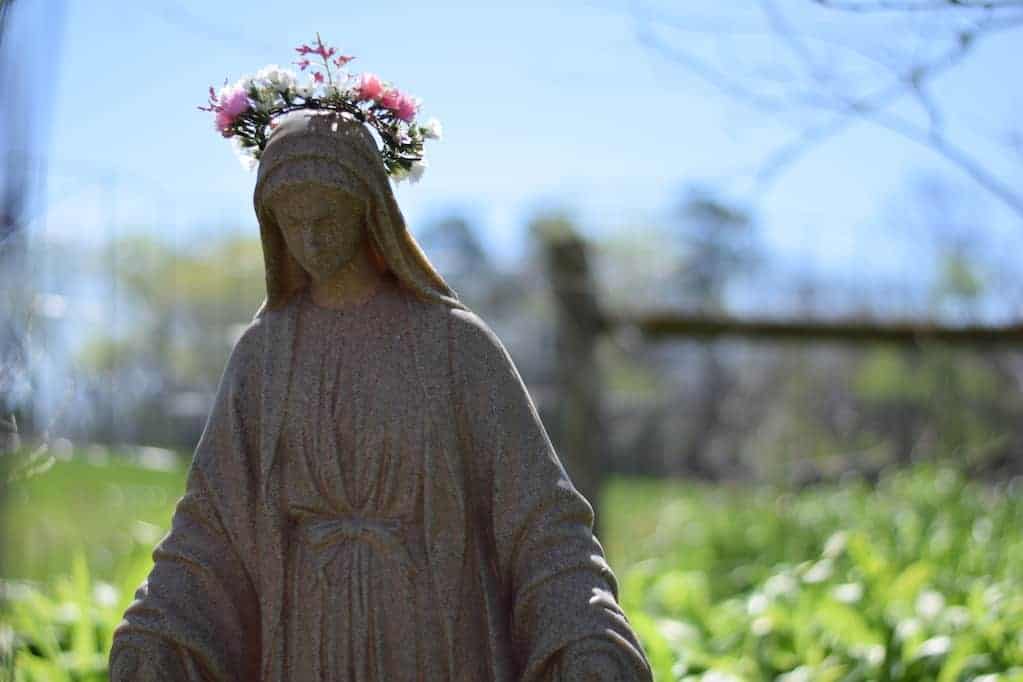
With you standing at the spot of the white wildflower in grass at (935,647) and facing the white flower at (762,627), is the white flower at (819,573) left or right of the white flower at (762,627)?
right

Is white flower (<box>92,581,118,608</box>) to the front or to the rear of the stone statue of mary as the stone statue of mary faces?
to the rear

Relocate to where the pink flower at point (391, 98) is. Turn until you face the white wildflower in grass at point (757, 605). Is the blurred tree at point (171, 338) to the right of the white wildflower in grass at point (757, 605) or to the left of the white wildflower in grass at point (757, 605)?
left

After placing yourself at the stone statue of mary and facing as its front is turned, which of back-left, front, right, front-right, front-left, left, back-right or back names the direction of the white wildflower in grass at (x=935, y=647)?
back-left

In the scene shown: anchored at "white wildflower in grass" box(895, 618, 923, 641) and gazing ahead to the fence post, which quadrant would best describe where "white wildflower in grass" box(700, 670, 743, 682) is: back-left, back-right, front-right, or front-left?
back-left

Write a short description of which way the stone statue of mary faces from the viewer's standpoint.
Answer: facing the viewer

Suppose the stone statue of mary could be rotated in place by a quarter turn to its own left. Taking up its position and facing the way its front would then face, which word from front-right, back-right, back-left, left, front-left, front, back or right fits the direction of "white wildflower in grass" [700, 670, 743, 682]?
front-left

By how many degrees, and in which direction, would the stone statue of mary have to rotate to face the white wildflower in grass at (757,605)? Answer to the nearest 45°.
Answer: approximately 135° to its left

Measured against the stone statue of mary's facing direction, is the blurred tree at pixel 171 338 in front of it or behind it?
behind
